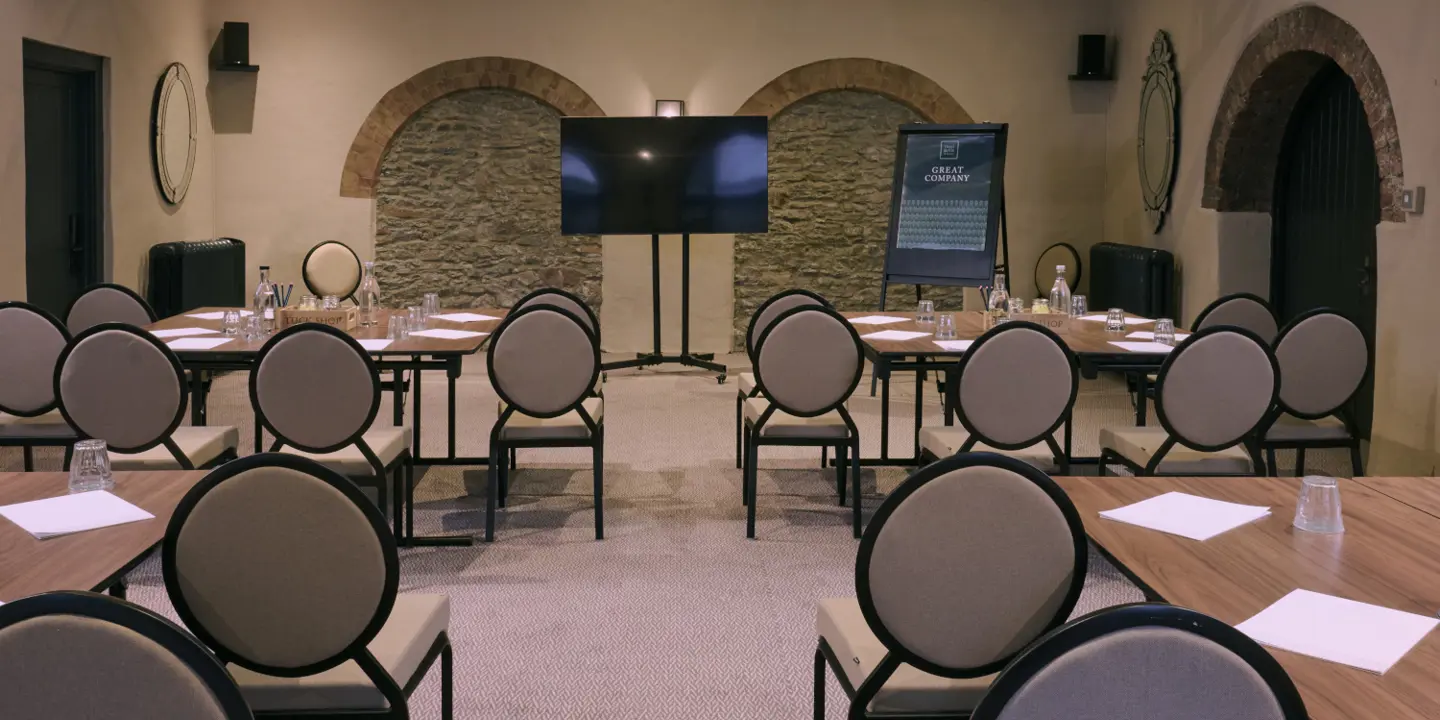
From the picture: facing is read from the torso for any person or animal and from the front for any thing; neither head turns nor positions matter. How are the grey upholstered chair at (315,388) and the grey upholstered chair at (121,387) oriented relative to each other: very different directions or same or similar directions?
same or similar directions

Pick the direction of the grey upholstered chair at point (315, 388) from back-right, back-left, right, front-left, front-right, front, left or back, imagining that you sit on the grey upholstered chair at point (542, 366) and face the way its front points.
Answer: back-left

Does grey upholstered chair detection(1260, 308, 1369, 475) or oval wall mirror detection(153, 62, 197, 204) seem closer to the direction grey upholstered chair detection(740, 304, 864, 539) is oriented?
the oval wall mirror

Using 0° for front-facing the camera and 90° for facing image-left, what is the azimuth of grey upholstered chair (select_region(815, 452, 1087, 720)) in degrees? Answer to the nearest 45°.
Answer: approximately 135°

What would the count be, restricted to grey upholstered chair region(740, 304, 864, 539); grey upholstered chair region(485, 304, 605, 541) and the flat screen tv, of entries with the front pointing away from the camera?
2

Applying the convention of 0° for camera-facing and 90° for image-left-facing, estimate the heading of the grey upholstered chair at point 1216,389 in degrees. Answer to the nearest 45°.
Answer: approximately 135°

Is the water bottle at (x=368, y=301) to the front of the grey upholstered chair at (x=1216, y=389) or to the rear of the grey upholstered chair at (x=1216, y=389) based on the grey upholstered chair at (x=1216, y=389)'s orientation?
to the front

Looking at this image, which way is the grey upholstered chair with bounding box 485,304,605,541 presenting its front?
away from the camera

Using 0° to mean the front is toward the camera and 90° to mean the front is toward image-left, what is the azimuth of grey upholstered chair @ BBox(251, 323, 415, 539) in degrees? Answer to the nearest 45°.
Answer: approximately 225°

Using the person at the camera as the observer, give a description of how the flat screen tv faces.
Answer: facing the viewer

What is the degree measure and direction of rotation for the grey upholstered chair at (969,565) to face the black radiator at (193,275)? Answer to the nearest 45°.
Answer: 0° — it already faces it

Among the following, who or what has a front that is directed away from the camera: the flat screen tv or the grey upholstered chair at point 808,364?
the grey upholstered chair

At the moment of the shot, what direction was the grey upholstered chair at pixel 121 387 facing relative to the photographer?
facing away from the viewer and to the right of the viewer

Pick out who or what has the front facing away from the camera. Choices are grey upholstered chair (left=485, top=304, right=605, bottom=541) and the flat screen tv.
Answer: the grey upholstered chair

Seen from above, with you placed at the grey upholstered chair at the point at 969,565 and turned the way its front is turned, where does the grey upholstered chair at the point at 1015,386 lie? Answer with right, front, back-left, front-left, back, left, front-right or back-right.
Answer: front-right

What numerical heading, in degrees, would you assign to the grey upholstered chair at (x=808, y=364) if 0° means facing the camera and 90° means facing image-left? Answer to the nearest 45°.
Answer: approximately 180°
